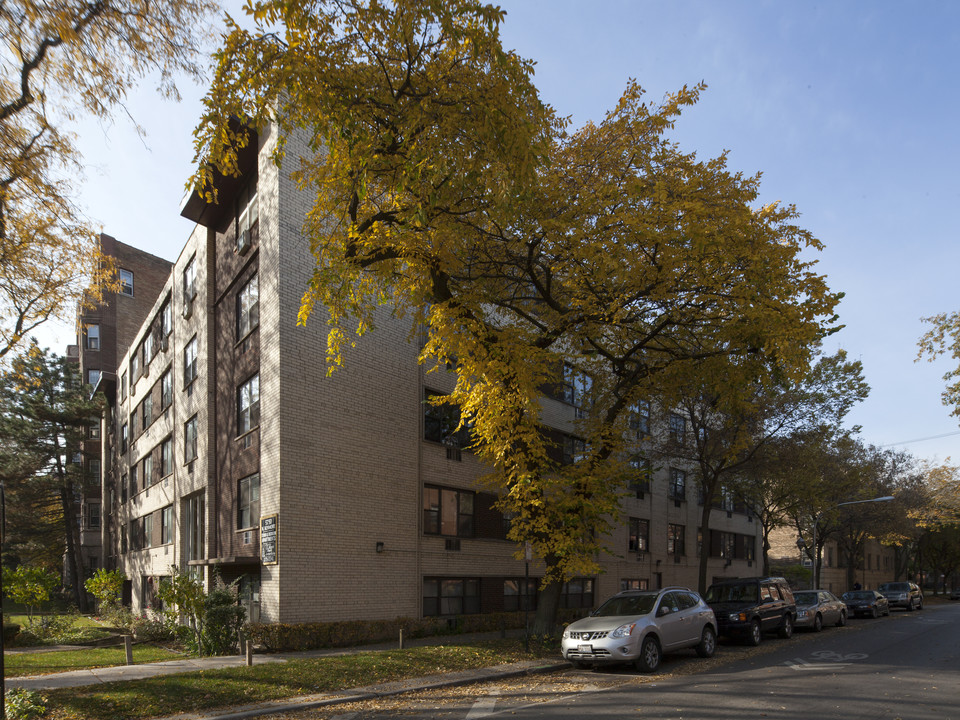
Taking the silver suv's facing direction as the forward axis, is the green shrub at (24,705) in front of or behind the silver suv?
in front

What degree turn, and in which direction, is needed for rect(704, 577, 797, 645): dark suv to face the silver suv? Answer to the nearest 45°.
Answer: approximately 45° to its left

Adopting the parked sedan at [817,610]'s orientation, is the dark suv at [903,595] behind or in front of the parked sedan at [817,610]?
behind

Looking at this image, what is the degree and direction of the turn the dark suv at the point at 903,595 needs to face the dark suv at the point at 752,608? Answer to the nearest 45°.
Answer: approximately 45° to its left

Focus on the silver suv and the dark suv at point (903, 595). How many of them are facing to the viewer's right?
0

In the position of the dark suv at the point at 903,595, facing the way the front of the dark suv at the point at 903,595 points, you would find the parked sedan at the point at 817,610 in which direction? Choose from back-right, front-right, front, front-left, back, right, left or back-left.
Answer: front-left
